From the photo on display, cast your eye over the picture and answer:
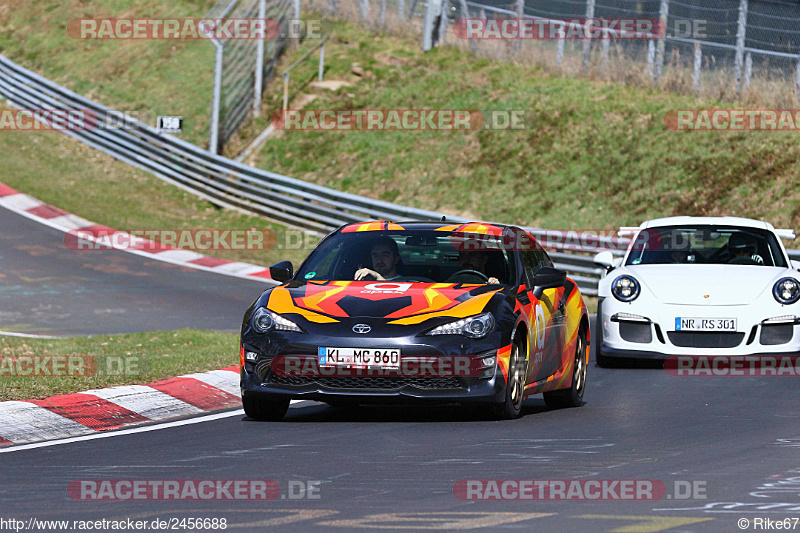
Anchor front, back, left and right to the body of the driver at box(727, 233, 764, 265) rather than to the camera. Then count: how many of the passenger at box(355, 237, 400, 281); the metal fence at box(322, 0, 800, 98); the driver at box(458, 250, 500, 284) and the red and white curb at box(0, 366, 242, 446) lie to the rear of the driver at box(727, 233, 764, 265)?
1

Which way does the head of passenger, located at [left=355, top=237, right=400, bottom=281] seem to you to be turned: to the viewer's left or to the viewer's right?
to the viewer's left

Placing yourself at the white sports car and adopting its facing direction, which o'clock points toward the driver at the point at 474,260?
The driver is roughly at 1 o'clock from the white sports car.

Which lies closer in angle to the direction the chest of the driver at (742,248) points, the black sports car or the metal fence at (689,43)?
the black sports car

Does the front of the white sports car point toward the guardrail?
no

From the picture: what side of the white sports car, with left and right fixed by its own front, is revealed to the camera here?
front

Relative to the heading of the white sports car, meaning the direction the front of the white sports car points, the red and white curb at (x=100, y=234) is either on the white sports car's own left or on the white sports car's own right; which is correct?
on the white sports car's own right

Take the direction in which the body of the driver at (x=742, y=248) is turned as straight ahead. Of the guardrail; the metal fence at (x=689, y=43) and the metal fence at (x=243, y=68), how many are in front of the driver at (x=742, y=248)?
0

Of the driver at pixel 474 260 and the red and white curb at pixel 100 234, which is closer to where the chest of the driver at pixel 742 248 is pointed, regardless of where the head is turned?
the driver

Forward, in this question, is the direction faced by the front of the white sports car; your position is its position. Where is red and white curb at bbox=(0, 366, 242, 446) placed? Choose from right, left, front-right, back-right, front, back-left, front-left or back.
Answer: front-right

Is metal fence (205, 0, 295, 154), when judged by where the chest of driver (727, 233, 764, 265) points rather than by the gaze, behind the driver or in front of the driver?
behind

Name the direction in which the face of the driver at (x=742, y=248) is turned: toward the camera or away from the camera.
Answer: toward the camera

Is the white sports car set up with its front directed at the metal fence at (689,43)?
no

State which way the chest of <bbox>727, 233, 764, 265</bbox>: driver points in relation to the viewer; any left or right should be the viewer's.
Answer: facing the viewer

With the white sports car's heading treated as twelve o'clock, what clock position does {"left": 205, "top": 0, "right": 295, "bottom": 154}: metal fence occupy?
The metal fence is roughly at 5 o'clock from the white sports car.

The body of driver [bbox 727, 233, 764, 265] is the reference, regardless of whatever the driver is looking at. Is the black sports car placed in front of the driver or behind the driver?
in front

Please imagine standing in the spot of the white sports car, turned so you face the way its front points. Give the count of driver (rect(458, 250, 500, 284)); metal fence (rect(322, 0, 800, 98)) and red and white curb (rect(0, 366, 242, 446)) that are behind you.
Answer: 1
